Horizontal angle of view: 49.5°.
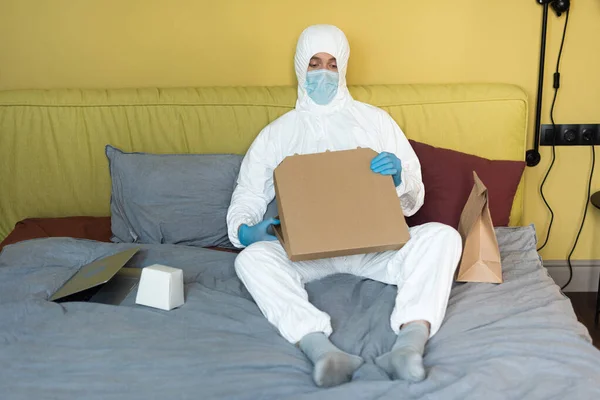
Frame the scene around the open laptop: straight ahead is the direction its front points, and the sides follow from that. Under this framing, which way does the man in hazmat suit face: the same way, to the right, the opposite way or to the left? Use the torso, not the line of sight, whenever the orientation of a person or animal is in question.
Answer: to the right

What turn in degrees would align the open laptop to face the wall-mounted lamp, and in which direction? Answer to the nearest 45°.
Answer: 0° — it already faces it

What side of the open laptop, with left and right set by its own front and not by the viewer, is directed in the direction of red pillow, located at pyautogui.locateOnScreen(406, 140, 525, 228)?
front

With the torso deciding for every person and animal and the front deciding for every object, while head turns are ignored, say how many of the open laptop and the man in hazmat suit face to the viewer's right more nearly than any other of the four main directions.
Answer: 1

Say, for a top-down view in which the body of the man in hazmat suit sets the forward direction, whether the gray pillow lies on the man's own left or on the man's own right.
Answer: on the man's own right

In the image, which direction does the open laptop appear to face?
to the viewer's right

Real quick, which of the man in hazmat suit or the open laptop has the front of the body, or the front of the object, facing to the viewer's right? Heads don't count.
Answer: the open laptop

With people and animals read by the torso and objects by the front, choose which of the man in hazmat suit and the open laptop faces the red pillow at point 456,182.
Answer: the open laptop

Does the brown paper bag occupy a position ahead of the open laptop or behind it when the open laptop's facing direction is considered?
ahead

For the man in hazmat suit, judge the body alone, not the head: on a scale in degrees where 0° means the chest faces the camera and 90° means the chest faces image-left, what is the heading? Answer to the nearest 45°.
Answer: approximately 0°

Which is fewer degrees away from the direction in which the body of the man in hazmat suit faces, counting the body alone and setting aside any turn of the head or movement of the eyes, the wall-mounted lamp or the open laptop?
the open laptop
